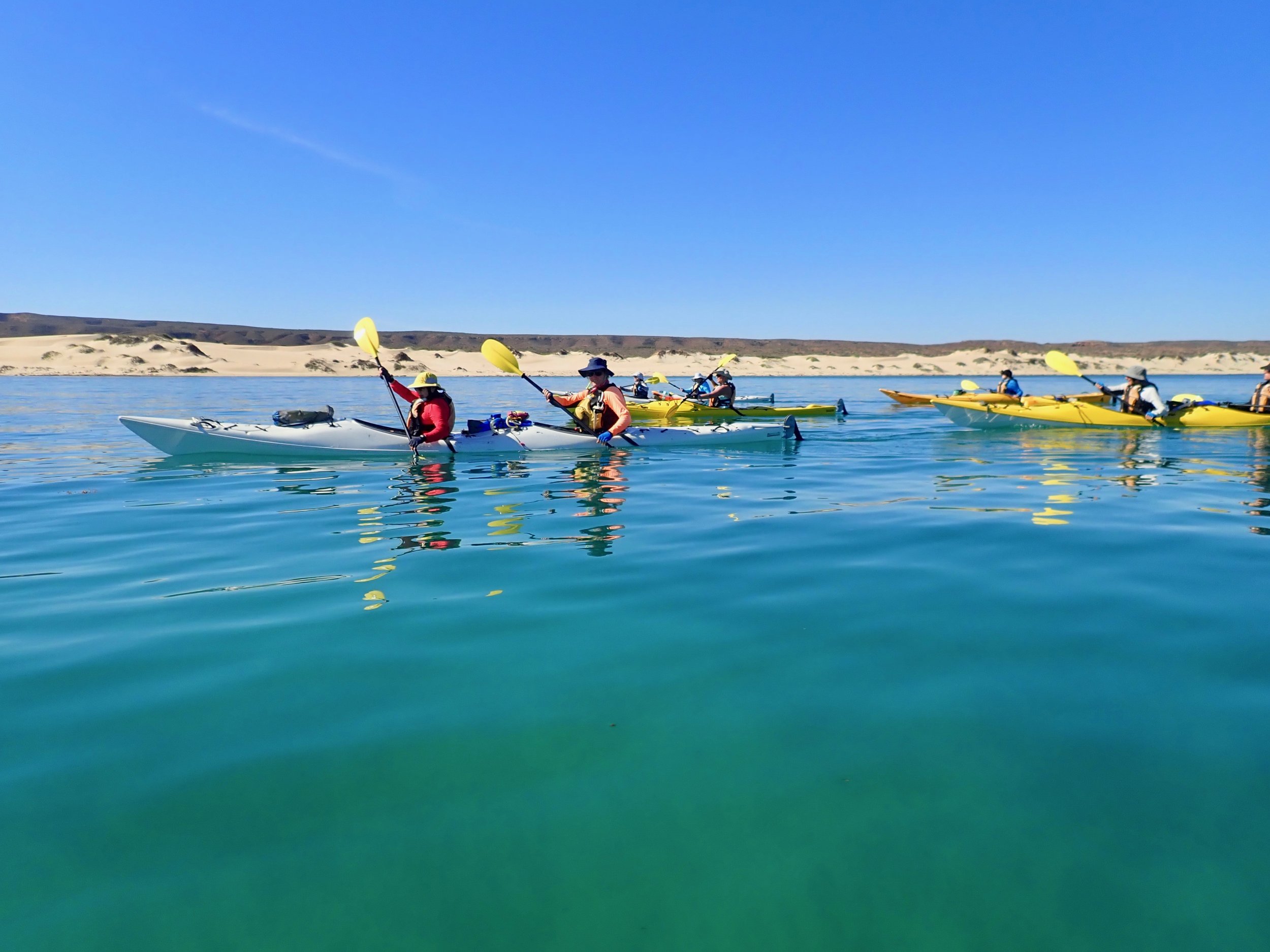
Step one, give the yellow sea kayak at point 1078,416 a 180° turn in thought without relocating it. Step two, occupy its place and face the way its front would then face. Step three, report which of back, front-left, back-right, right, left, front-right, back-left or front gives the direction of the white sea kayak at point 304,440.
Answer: back-right

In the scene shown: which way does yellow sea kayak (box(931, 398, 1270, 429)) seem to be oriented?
to the viewer's left

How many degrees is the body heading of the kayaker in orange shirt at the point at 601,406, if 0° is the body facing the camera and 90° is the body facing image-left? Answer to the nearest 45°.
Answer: approximately 45°

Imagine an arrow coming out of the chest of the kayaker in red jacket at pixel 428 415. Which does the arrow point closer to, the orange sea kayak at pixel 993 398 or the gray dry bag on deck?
the gray dry bag on deck

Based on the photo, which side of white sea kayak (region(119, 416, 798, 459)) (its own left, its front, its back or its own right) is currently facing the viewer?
left

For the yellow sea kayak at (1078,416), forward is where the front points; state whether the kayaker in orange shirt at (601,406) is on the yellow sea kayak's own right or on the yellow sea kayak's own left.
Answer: on the yellow sea kayak's own left

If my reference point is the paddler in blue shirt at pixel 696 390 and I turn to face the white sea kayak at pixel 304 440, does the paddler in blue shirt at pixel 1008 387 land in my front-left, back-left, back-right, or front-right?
back-left

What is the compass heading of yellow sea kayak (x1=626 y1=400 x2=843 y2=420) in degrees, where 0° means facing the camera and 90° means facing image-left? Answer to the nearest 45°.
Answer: approximately 90°

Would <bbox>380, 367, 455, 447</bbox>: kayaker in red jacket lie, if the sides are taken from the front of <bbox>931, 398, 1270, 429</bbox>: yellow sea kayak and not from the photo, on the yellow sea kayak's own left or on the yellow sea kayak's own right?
on the yellow sea kayak's own left

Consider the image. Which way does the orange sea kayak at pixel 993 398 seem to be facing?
to the viewer's left

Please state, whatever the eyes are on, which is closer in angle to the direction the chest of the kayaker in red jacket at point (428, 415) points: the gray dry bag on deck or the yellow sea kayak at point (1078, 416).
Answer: the gray dry bag on deck
